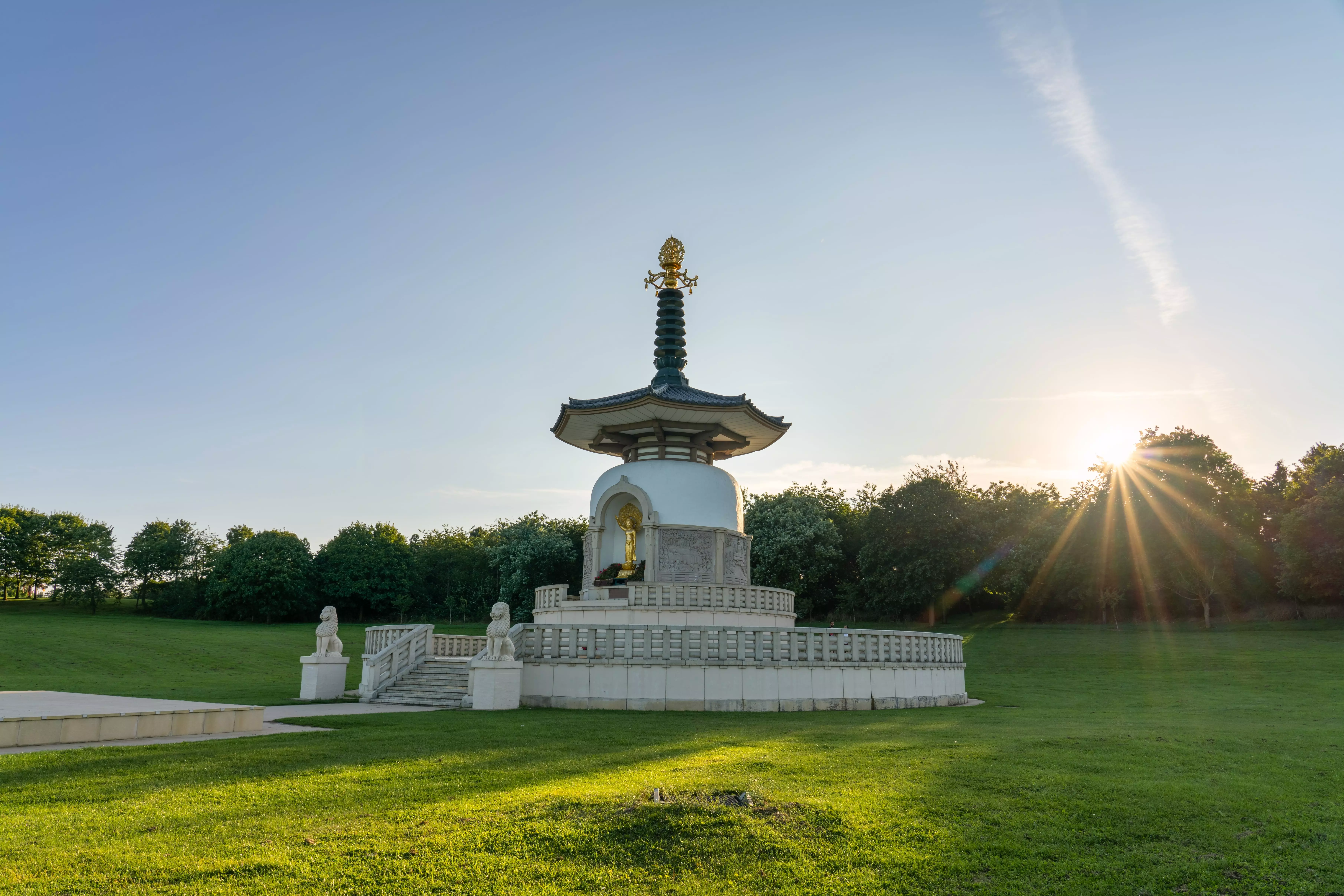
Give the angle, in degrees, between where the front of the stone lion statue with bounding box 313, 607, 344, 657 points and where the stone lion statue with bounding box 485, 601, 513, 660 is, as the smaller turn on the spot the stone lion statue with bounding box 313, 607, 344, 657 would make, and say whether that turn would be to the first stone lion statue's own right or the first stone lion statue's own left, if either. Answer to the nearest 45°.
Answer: approximately 90° to the first stone lion statue's own left

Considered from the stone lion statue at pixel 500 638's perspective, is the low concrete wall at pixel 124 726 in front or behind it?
in front

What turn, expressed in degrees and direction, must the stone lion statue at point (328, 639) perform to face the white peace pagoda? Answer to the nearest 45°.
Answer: approximately 135° to its left

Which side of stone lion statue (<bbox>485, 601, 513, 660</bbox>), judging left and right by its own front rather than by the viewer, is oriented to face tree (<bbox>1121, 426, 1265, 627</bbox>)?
back

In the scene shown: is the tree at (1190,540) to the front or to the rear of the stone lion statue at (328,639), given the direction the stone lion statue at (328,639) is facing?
to the rear

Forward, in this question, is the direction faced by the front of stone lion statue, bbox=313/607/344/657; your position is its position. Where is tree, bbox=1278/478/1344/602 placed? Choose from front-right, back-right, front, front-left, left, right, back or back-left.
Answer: back-left

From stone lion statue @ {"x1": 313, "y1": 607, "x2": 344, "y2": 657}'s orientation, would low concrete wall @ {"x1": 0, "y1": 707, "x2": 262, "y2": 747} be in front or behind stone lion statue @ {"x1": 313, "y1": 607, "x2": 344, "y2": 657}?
in front

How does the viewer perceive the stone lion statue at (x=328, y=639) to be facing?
facing the viewer and to the left of the viewer

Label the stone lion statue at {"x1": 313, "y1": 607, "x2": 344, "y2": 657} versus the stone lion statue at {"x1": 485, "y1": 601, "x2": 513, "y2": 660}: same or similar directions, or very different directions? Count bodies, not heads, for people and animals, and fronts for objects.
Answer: same or similar directions

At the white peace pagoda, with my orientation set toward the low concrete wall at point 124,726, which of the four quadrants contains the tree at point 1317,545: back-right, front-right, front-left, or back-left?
back-left

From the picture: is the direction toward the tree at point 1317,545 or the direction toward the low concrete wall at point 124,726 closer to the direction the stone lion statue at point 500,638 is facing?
the low concrete wall

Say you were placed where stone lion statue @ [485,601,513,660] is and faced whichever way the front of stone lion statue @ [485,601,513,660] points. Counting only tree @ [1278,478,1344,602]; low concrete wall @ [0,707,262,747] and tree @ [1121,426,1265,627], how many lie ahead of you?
1

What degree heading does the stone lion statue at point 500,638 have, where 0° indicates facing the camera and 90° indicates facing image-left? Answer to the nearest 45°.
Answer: approximately 45°

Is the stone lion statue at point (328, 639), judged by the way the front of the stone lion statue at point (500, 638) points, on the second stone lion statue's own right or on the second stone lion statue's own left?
on the second stone lion statue's own right

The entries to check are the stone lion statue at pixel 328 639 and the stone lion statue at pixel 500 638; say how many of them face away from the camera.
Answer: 0
